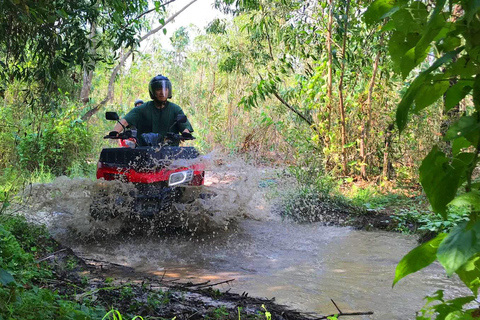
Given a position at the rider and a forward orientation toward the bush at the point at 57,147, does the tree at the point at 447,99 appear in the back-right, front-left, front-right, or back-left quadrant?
back-left

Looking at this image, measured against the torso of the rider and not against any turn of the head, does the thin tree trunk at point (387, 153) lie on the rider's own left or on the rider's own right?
on the rider's own left

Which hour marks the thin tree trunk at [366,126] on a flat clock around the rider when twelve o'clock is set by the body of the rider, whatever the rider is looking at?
The thin tree trunk is roughly at 8 o'clock from the rider.

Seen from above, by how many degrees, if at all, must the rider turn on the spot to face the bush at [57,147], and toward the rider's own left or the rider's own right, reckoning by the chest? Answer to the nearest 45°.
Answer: approximately 135° to the rider's own right

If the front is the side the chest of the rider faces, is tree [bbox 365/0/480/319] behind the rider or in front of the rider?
in front
